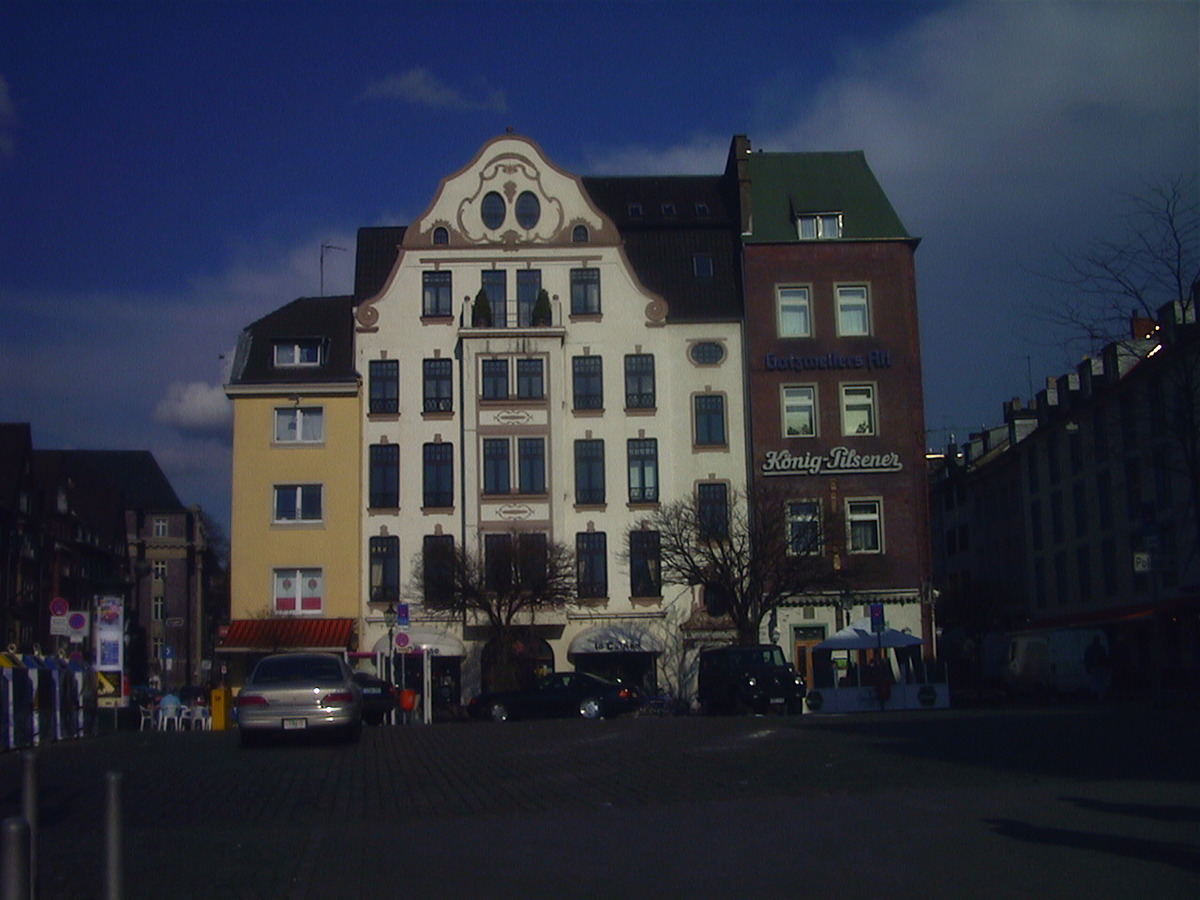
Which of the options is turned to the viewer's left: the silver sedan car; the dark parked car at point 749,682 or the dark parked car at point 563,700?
the dark parked car at point 563,700

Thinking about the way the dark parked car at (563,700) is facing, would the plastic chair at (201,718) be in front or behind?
in front

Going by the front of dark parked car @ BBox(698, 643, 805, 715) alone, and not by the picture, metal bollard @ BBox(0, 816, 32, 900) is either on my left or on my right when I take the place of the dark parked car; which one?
on my right

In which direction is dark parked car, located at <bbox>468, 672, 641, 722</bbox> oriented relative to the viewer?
to the viewer's left

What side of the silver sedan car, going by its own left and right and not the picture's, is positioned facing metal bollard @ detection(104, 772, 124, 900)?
back

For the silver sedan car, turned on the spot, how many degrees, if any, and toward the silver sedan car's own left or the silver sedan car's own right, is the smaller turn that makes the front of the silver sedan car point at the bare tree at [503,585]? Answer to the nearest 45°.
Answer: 0° — it already faces it

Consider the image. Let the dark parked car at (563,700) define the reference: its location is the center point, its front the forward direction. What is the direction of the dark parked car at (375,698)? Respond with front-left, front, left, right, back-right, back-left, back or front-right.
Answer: front

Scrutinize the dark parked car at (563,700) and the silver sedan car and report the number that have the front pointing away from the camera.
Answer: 1

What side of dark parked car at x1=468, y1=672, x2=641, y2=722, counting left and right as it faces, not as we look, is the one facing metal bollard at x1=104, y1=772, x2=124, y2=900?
left

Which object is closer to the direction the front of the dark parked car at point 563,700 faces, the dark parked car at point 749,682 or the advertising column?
the advertising column

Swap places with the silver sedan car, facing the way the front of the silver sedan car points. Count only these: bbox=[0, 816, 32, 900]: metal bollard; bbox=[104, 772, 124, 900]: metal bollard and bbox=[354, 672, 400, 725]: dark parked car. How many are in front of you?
1

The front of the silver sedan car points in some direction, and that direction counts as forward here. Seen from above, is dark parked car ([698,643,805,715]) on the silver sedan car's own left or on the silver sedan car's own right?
on the silver sedan car's own right

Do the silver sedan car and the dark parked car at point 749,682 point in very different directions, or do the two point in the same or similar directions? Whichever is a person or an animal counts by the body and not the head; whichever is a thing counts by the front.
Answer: very different directions

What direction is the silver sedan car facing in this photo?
away from the camera

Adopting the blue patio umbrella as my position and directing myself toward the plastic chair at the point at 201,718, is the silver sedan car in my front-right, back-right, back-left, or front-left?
front-left

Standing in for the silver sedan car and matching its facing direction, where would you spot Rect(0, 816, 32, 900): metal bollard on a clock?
The metal bollard is roughly at 6 o'clock from the silver sedan car.

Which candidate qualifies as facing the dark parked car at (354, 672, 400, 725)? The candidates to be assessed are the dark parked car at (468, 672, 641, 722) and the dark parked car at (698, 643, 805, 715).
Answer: the dark parked car at (468, 672, 641, 722)

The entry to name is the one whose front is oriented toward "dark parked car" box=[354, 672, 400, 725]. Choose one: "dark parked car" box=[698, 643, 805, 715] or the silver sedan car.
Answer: the silver sedan car

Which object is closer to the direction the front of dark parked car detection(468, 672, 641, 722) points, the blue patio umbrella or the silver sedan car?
the silver sedan car

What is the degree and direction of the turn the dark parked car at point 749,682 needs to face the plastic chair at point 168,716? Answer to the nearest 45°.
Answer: approximately 135° to its right
